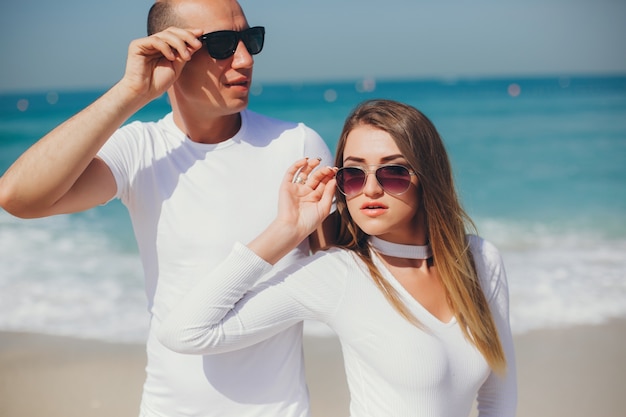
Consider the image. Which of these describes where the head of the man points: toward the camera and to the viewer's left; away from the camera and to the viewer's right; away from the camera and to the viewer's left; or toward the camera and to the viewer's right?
toward the camera and to the viewer's right

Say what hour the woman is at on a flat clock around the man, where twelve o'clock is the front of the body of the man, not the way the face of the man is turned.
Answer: The woman is roughly at 10 o'clock from the man.

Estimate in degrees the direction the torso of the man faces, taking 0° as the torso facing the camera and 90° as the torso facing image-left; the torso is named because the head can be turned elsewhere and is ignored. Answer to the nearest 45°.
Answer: approximately 0°
